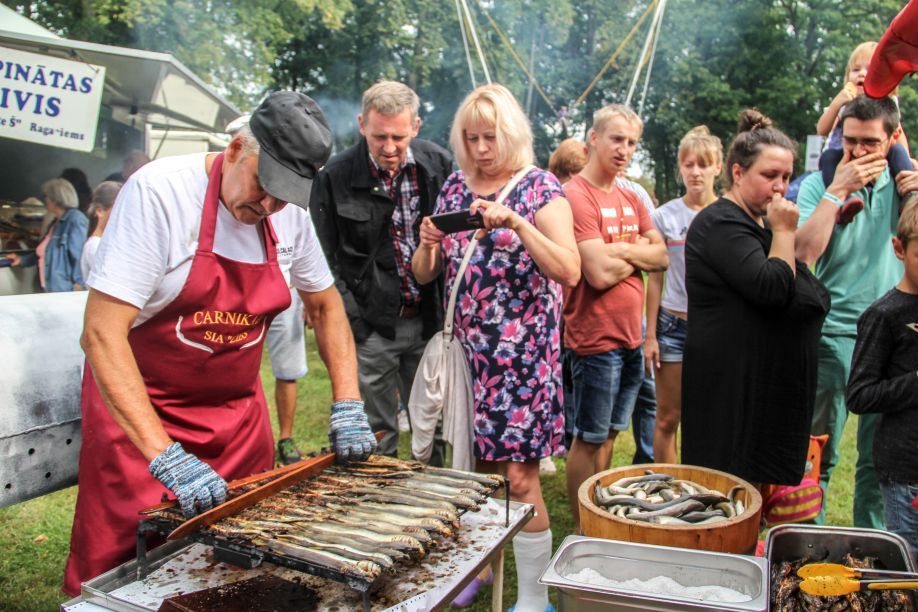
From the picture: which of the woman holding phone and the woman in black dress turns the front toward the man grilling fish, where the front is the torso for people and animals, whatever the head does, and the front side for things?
the woman holding phone

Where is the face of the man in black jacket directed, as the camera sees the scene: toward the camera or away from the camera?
toward the camera

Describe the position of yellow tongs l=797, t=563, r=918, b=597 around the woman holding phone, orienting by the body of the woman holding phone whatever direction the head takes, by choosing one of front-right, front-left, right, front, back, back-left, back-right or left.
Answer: left

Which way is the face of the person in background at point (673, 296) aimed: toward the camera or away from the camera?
toward the camera

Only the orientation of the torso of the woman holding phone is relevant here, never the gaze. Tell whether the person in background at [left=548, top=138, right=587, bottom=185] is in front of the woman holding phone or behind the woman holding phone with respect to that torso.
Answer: behind

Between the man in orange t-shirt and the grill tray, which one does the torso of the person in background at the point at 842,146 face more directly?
the grill tray

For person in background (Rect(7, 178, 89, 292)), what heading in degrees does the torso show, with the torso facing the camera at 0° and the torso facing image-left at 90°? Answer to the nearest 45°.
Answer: approximately 90°

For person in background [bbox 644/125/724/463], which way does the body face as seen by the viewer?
toward the camera

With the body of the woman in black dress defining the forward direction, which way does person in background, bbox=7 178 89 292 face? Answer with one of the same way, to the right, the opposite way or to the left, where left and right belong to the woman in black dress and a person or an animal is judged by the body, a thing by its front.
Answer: to the right

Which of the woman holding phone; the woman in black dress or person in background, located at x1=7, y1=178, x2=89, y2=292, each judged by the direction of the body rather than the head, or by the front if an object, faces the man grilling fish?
the woman holding phone

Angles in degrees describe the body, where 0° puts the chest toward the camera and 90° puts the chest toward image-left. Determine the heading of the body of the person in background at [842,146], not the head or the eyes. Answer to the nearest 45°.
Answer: approximately 0°

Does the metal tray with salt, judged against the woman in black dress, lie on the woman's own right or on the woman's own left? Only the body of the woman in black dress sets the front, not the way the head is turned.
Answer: on the woman's own right

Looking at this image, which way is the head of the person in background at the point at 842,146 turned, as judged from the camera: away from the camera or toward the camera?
toward the camera

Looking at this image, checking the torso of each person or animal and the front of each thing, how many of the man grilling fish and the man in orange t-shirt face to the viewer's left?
0

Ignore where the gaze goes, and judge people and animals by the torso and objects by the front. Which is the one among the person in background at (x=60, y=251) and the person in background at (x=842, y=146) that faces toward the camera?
the person in background at (x=842, y=146)

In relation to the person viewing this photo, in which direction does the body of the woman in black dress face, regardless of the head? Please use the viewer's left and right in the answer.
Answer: facing the viewer and to the right of the viewer

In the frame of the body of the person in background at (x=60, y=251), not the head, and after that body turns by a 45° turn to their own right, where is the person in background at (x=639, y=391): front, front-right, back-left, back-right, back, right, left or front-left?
back

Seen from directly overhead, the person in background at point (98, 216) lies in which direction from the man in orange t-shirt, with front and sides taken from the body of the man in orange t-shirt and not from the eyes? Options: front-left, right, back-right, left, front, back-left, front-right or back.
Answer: back-right

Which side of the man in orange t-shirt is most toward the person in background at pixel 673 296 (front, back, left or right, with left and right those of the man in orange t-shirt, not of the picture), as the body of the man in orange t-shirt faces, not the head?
left
